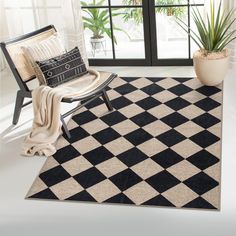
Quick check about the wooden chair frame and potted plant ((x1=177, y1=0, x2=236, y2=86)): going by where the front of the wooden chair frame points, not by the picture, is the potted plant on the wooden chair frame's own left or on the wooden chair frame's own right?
on the wooden chair frame's own left

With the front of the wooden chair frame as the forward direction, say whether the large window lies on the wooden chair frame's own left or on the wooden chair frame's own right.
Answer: on the wooden chair frame's own left

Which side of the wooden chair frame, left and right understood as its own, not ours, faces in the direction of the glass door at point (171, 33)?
left

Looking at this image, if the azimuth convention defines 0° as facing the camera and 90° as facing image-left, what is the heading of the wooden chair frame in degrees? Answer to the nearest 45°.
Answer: approximately 315°

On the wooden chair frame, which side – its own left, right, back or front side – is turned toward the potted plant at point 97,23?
left
